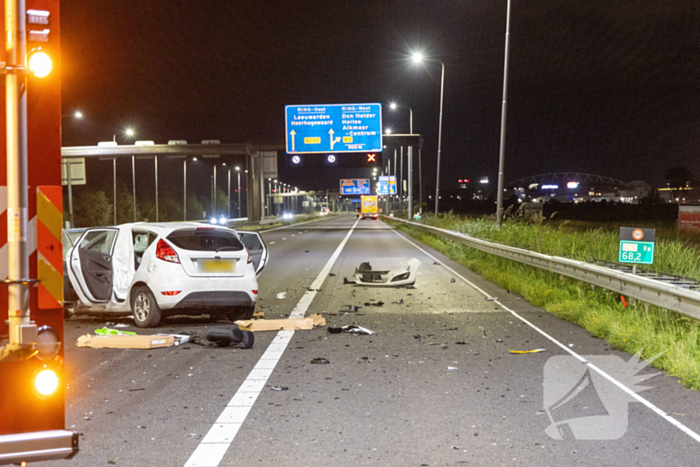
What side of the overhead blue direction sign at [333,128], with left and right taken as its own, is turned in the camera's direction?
front

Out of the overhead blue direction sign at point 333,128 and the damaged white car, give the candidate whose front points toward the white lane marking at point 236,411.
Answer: the overhead blue direction sign

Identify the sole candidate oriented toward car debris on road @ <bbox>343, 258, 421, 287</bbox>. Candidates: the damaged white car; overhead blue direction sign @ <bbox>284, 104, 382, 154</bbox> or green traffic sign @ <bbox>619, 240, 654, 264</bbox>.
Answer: the overhead blue direction sign

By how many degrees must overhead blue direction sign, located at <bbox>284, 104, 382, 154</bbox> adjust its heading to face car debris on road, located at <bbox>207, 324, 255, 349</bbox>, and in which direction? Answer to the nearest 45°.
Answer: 0° — it already faces it

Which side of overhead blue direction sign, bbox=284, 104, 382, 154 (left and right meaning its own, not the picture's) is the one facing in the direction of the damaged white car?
front

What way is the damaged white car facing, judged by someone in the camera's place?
facing away from the viewer and to the left of the viewer

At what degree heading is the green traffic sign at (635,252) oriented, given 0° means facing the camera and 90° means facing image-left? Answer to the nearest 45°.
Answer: approximately 0°

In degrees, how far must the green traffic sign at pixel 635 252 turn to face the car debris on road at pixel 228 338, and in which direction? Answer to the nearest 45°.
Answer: approximately 45° to its right

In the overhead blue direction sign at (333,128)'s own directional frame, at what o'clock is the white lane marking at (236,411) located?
The white lane marking is roughly at 12 o'clock from the overhead blue direction sign.

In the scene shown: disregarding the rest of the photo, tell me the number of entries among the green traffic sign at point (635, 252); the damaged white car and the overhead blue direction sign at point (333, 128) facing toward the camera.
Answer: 2
